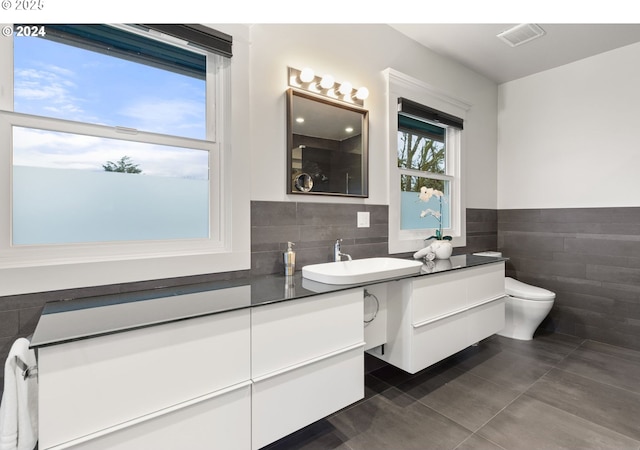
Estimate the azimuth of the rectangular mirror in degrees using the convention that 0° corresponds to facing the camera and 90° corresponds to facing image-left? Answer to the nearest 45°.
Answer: approximately 315°

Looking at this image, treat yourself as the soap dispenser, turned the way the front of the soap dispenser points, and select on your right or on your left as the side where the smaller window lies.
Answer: on your left

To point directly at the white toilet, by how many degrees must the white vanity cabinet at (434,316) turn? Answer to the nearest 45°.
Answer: approximately 90° to its left

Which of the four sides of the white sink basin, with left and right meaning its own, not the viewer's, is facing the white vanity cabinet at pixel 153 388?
right

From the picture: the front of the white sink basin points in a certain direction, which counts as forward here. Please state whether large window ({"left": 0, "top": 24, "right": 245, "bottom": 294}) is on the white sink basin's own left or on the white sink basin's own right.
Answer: on the white sink basin's own right

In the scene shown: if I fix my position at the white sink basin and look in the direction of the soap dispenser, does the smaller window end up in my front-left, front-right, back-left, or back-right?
back-right

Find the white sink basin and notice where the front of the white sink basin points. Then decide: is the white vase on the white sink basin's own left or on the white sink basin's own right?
on the white sink basin's own left

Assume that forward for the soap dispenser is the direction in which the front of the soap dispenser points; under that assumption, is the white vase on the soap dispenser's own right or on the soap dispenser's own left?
on the soap dispenser's own left

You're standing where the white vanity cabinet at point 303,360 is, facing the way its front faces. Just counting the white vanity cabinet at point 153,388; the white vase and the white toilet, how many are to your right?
1
